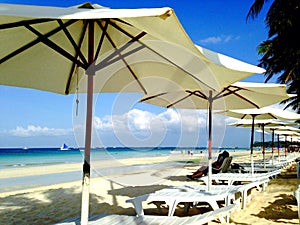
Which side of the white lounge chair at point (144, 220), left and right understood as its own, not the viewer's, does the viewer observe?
left

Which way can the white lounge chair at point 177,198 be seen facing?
to the viewer's left

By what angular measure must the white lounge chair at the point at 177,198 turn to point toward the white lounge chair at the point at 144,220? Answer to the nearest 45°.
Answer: approximately 90° to its left

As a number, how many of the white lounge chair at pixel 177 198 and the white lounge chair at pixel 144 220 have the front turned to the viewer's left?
2

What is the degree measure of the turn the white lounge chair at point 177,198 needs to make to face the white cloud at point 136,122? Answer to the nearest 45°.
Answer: approximately 45° to its right

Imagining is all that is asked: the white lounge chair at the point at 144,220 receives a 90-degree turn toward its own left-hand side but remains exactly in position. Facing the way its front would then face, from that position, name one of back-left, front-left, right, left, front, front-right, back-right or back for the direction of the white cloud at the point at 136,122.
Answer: back

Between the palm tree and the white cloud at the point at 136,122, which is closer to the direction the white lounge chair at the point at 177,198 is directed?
the white cloud
